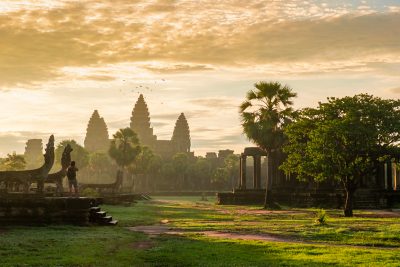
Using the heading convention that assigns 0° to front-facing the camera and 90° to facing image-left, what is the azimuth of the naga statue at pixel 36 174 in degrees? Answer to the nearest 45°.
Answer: approximately 270°

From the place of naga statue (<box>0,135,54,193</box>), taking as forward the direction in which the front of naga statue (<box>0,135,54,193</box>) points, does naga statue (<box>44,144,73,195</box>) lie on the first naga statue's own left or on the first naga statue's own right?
on the first naga statue's own left
